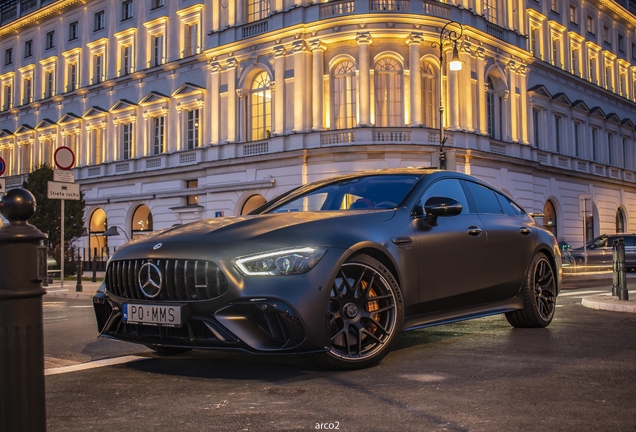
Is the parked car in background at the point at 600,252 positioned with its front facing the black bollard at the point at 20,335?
no

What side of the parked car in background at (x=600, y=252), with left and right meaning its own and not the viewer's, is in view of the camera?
left

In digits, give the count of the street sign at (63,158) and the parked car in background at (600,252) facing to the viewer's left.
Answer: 1

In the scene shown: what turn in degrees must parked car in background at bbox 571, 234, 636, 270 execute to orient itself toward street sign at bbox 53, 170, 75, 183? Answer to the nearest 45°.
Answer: approximately 45° to its left

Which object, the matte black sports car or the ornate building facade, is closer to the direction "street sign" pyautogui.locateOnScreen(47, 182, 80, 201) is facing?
the matte black sports car

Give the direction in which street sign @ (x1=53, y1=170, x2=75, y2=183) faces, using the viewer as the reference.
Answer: facing the viewer

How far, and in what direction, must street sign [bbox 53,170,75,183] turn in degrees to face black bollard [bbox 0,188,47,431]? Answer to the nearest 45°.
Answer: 0° — it already faces it

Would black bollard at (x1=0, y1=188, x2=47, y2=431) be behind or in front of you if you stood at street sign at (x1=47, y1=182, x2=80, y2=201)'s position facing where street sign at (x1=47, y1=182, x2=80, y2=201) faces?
in front

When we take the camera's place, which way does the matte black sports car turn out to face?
facing the viewer and to the left of the viewer

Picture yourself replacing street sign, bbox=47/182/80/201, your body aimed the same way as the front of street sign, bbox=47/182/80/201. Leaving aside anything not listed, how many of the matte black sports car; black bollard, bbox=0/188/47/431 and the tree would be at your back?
1

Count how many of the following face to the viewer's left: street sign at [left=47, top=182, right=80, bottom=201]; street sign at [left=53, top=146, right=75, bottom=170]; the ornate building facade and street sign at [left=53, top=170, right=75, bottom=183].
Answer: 0

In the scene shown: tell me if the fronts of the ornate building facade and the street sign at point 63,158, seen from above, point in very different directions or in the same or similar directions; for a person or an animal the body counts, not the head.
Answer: same or similar directions

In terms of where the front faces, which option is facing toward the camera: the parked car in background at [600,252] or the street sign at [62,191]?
the street sign

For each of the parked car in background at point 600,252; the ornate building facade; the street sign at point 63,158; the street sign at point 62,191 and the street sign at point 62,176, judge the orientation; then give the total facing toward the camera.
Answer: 4

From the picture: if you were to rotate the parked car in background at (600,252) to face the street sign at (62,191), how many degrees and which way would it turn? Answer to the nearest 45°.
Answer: approximately 45° to its left

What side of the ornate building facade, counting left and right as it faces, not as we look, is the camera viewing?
front

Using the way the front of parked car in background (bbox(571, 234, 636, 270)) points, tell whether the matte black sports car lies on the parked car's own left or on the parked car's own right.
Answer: on the parked car's own left

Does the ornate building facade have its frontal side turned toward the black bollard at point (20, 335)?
yes

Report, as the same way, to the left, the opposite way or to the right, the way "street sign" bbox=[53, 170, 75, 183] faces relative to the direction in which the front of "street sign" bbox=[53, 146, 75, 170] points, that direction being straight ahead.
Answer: the same way
